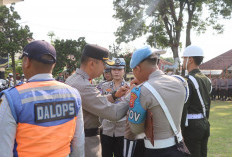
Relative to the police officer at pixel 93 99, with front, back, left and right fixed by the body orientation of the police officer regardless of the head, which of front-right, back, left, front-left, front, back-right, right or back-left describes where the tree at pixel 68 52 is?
left

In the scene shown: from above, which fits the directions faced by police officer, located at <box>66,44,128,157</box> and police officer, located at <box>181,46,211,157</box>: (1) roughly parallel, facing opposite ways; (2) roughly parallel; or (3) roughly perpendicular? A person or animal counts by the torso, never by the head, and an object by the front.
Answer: roughly perpendicular

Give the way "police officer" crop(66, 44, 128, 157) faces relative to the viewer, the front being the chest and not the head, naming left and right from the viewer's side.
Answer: facing to the right of the viewer

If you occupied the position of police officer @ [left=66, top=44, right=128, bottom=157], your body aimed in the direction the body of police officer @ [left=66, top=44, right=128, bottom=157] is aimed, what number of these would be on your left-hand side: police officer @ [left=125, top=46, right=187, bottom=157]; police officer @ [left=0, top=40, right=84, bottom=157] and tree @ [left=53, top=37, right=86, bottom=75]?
1

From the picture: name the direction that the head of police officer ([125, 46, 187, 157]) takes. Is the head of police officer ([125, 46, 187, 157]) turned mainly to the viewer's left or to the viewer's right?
to the viewer's left

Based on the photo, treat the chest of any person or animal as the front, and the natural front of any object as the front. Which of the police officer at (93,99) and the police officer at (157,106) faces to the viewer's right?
the police officer at (93,99)

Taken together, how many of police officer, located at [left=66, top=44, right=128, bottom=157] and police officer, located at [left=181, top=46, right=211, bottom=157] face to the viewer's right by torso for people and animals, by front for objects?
1

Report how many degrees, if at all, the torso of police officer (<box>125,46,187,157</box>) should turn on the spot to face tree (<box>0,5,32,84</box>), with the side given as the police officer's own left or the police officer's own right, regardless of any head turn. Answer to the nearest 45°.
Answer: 0° — they already face it

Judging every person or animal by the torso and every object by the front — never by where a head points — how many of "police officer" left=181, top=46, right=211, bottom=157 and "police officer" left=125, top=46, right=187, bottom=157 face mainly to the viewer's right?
0

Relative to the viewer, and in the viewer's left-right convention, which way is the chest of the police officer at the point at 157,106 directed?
facing away from the viewer and to the left of the viewer
